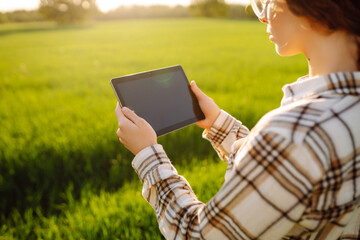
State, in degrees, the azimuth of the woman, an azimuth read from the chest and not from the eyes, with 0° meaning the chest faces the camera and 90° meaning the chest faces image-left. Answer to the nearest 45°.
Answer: approximately 135°

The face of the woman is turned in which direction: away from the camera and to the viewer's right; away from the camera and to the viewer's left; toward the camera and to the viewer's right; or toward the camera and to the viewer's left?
away from the camera and to the viewer's left
